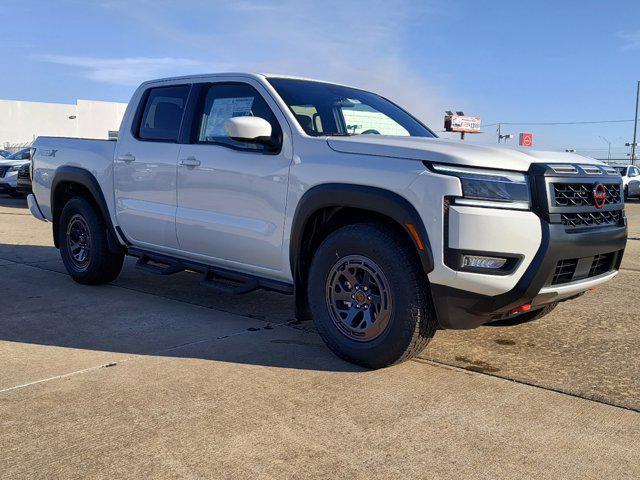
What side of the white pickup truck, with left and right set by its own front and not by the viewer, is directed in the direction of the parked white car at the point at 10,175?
back

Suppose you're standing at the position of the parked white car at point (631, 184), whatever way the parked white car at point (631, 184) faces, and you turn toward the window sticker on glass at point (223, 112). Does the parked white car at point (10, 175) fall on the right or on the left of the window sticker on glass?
right

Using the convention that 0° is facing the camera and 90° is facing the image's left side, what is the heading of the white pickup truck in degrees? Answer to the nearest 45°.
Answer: approximately 315°

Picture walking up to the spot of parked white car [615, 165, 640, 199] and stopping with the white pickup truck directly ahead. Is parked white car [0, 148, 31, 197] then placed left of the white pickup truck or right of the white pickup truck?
right

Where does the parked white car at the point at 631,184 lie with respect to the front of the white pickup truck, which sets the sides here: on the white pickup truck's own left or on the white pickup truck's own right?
on the white pickup truck's own left
